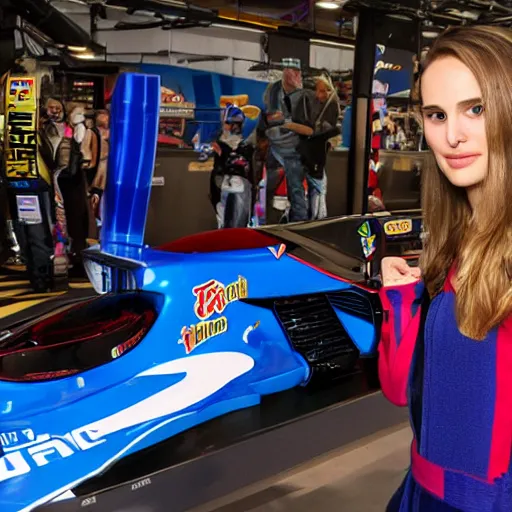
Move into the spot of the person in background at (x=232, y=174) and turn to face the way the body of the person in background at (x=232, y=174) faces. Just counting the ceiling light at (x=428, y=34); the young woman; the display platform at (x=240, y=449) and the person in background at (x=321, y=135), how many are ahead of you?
2

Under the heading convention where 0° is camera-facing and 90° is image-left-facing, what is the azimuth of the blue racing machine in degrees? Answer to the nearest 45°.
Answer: approximately 45°

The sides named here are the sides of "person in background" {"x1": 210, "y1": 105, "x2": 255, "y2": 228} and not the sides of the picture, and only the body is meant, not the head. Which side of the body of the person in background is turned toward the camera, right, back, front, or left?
front

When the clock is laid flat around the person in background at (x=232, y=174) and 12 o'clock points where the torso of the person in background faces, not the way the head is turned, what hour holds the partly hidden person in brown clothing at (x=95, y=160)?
The partly hidden person in brown clothing is roughly at 2 o'clock from the person in background.

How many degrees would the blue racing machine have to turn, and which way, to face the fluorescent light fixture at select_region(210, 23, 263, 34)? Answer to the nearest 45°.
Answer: approximately 135° to its right

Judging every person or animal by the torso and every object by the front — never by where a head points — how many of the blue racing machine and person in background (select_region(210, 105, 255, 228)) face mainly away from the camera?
0

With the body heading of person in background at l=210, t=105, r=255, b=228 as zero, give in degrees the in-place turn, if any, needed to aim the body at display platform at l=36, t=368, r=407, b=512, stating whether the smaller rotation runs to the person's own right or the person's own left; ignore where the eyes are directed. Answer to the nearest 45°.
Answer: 0° — they already face it

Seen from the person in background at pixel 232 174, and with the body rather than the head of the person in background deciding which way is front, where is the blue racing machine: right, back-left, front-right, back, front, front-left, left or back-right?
front

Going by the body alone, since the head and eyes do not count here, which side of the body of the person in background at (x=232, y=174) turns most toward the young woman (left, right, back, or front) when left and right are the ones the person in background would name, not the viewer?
front

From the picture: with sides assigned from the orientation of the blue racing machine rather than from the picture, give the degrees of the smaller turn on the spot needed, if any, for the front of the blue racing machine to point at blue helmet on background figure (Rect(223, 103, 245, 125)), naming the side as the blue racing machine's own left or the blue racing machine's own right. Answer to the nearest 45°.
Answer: approximately 135° to the blue racing machine's own right

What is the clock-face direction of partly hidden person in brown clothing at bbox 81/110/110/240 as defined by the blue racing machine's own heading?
The partly hidden person in brown clothing is roughly at 4 o'clock from the blue racing machine.

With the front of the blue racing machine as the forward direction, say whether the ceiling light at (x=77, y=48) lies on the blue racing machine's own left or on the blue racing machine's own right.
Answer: on the blue racing machine's own right
